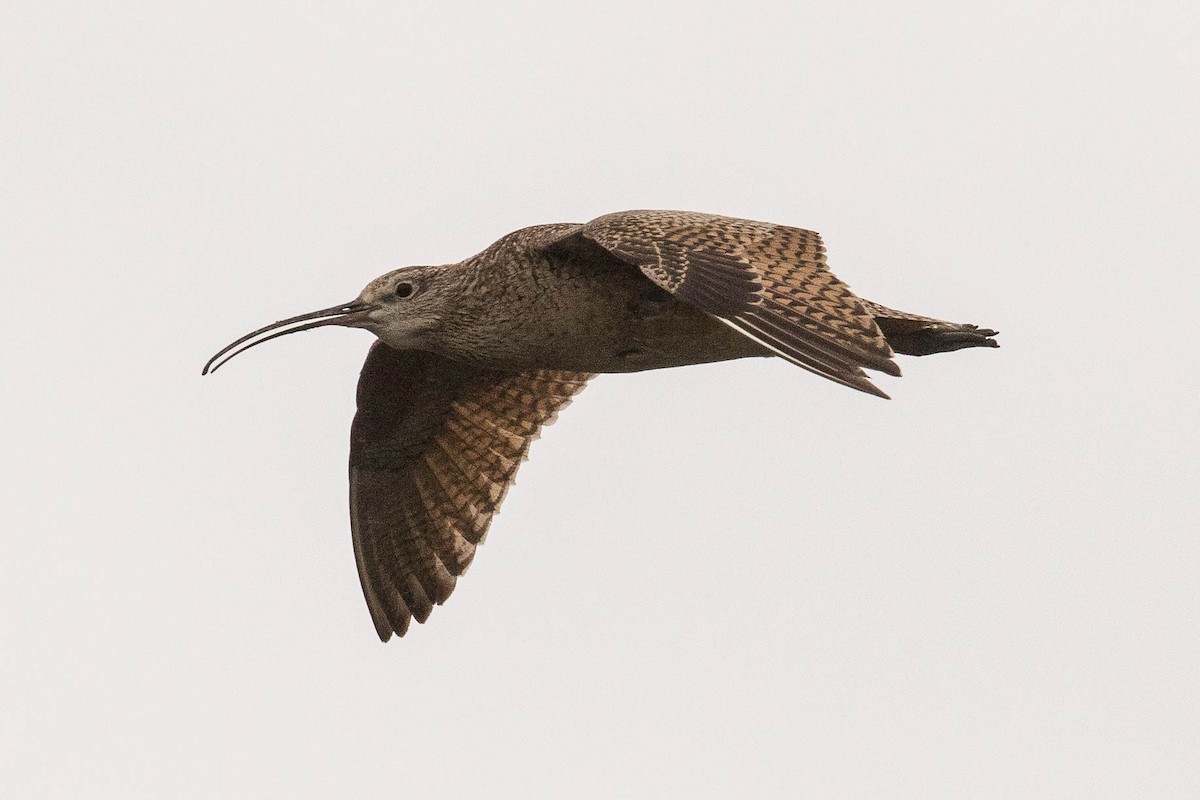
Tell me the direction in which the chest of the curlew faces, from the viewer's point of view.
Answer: to the viewer's left
